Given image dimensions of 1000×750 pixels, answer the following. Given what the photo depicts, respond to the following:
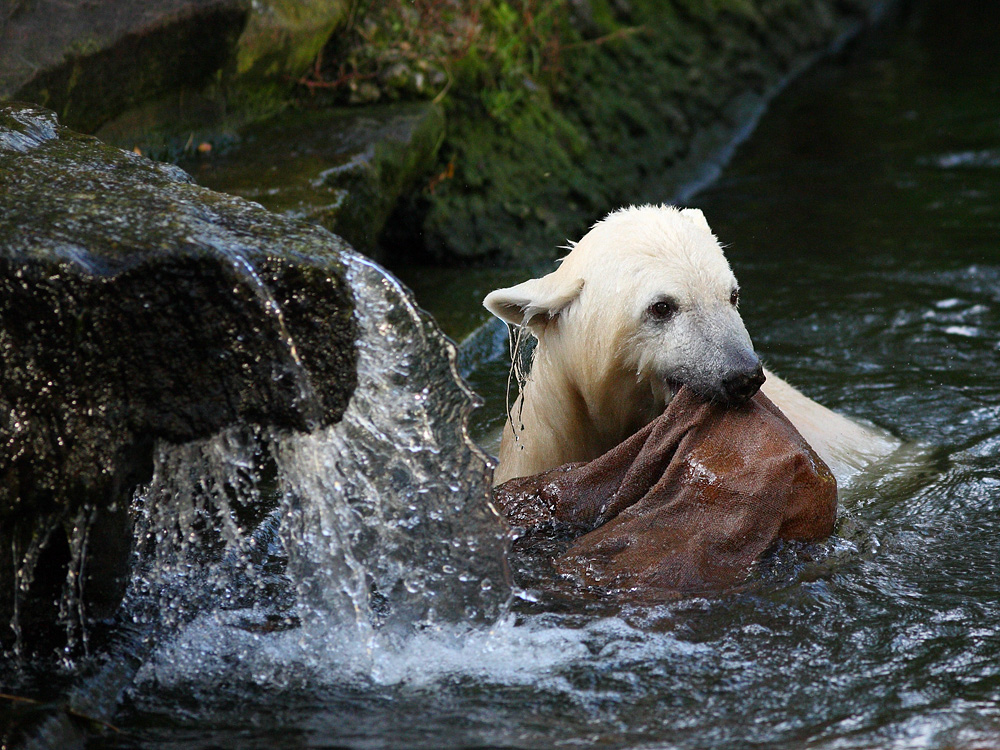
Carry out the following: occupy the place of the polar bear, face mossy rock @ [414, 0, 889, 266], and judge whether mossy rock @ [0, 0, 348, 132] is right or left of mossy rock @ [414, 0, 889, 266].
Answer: left
